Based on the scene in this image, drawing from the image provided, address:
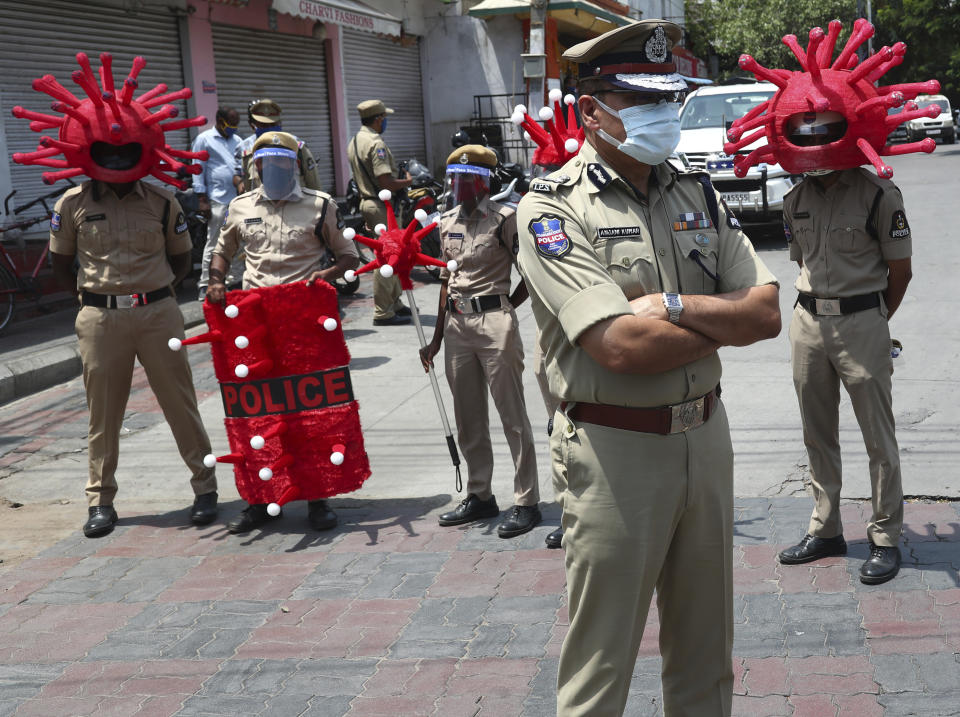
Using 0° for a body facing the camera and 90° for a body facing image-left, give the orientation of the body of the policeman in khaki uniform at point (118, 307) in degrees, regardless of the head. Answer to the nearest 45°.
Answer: approximately 0°

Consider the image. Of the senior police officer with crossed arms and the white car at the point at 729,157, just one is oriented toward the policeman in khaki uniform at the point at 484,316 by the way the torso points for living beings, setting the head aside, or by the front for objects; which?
the white car

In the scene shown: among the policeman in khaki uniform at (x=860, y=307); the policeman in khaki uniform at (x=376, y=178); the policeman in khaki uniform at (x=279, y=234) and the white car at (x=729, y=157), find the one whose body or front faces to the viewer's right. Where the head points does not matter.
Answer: the policeman in khaki uniform at (x=376, y=178)

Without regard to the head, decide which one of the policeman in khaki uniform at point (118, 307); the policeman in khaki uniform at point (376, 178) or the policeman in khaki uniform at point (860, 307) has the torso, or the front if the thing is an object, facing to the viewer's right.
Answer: the policeman in khaki uniform at point (376, 178)

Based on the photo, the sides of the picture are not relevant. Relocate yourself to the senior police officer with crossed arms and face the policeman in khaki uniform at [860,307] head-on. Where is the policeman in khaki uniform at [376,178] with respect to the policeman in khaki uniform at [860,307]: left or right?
left

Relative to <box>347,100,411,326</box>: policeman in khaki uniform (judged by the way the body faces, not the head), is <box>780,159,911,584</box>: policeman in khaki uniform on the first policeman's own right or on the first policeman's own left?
on the first policeman's own right

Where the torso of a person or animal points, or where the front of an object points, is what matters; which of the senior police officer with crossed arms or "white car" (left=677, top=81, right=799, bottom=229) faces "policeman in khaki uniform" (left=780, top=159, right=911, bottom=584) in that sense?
the white car

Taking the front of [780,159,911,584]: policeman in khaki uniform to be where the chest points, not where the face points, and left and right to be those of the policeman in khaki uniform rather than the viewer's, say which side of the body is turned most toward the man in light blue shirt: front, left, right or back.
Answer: right

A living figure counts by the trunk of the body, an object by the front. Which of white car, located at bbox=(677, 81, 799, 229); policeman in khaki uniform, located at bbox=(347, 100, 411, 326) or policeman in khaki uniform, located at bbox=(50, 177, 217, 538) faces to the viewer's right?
policeman in khaki uniform, located at bbox=(347, 100, 411, 326)

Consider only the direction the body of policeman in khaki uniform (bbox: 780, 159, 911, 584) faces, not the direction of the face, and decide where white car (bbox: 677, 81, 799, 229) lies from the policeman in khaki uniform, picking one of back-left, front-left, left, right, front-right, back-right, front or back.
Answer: back-right

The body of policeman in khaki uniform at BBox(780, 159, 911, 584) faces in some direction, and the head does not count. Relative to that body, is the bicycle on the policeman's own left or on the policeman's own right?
on the policeman's own right
